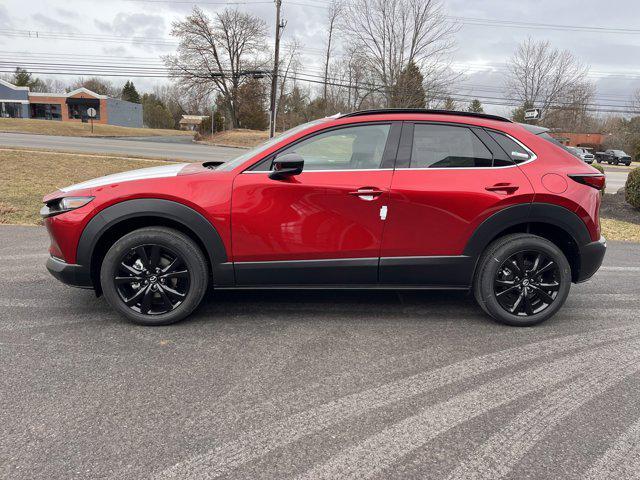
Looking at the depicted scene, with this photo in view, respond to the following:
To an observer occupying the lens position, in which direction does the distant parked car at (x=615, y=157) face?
facing the viewer and to the right of the viewer

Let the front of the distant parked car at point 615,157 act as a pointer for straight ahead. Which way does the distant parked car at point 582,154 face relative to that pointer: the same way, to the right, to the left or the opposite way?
the same way

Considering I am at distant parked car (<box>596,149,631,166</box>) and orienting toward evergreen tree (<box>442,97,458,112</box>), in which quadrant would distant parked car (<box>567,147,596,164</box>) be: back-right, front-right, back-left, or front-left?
front-left

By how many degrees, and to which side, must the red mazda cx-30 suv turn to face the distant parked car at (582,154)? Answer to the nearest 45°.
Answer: approximately 135° to its right

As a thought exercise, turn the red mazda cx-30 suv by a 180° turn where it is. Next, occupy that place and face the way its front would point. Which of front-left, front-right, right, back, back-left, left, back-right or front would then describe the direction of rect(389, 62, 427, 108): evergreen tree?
left

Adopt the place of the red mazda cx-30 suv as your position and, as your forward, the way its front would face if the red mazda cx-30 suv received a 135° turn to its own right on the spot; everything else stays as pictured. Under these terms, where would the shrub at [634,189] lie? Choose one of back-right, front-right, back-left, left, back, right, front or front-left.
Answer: front

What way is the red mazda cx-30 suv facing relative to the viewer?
to the viewer's left

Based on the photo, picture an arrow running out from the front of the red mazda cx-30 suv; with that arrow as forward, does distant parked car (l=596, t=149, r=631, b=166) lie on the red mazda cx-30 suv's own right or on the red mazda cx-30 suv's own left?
on the red mazda cx-30 suv's own right

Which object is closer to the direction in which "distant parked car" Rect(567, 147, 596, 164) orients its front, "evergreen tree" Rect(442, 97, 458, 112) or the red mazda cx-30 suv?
the red mazda cx-30 suv

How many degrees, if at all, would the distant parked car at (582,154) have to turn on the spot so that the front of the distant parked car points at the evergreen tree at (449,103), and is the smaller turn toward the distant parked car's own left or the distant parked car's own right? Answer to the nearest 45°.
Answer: approximately 180°

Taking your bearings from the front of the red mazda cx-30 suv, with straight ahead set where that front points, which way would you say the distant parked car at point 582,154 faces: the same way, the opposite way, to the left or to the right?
to the left
